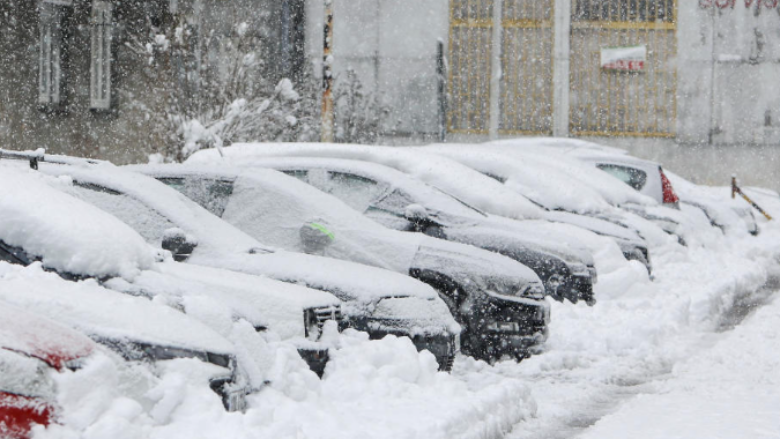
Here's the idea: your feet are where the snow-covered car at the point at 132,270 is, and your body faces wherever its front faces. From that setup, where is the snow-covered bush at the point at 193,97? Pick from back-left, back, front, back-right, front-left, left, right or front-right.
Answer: back-left

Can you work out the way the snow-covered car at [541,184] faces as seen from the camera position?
facing the viewer and to the right of the viewer

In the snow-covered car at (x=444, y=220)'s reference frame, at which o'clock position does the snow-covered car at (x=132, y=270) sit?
the snow-covered car at (x=132, y=270) is roughly at 2 o'clock from the snow-covered car at (x=444, y=220).

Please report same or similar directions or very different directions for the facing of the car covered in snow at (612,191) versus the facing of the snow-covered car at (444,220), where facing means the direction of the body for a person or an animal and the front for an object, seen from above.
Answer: same or similar directions

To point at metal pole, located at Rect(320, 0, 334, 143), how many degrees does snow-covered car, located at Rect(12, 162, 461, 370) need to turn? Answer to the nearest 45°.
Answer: approximately 135° to its left

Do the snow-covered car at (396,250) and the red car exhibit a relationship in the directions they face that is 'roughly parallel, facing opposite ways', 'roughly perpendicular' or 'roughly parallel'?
roughly parallel

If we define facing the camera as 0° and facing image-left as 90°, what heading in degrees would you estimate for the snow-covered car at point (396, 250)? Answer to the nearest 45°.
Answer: approximately 315°

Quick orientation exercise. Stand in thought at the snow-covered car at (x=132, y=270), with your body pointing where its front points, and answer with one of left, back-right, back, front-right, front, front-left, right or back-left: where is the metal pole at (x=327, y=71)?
back-left

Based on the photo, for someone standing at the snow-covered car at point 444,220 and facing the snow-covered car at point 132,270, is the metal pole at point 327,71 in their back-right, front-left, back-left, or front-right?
back-right

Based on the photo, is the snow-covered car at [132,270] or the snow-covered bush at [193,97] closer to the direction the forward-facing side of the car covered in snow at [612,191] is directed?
the snow-covered car

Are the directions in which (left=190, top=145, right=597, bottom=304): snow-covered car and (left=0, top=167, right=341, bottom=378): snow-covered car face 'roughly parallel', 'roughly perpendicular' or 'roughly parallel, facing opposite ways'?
roughly parallel

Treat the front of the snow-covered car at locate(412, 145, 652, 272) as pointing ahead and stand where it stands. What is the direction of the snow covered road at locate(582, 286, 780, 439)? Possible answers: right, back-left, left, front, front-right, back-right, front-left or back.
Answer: front-right
